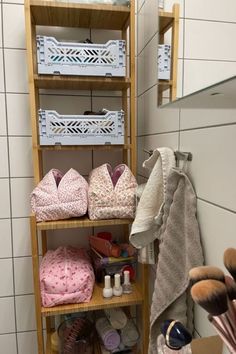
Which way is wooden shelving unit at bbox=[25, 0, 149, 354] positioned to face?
toward the camera
